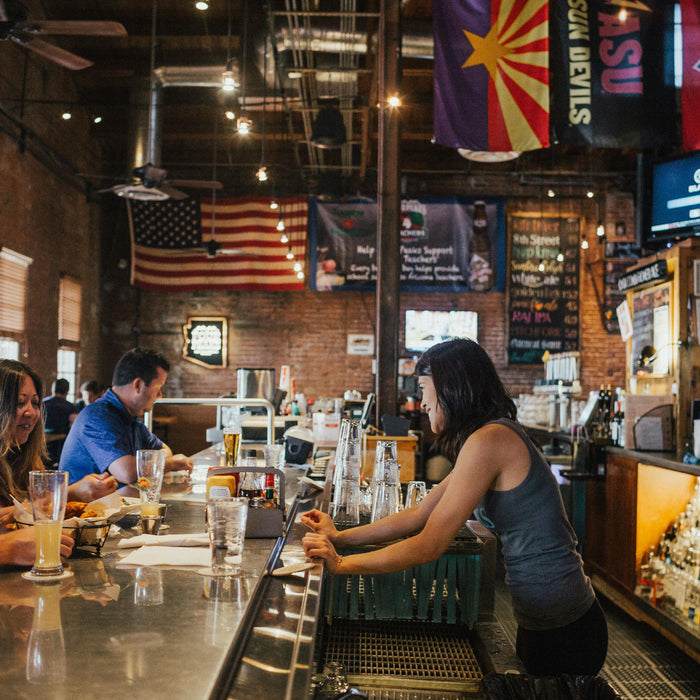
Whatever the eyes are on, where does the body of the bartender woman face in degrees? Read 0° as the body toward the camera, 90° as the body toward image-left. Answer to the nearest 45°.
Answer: approximately 90°

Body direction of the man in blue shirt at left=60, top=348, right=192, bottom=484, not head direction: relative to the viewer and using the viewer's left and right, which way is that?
facing to the right of the viewer

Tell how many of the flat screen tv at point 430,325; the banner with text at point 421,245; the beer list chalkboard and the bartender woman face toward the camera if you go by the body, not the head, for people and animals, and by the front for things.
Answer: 3

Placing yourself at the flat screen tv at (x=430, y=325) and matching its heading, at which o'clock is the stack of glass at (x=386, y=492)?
The stack of glass is roughly at 12 o'clock from the flat screen tv.

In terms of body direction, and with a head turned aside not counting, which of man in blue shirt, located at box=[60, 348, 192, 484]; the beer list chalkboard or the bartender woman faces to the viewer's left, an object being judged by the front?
the bartender woman

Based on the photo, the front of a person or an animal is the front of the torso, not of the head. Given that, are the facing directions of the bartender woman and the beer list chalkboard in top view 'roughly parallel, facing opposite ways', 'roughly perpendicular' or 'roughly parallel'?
roughly perpendicular

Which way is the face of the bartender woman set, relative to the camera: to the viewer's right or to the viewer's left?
to the viewer's left

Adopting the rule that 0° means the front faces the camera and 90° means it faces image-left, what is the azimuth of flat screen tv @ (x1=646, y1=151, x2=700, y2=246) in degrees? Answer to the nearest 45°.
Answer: approximately 45°
